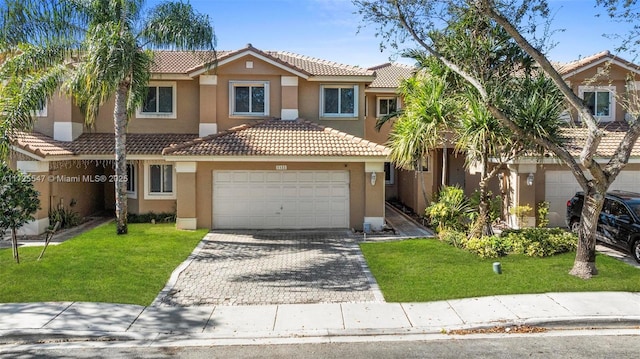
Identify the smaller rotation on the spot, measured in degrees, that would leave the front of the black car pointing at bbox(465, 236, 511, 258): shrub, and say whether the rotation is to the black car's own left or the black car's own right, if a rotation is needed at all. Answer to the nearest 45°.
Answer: approximately 90° to the black car's own right

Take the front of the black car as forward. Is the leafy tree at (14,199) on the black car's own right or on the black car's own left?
on the black car's own right

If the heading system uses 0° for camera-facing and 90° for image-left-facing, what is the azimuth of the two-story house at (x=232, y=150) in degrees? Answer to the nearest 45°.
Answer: approximately 0°

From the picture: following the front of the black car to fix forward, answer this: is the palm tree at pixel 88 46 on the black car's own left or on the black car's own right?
on the black car's own right

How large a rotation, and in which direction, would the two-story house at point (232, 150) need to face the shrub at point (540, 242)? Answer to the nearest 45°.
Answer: approximately 45° to its left

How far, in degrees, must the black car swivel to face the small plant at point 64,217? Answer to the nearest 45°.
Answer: approximately 135° to its right

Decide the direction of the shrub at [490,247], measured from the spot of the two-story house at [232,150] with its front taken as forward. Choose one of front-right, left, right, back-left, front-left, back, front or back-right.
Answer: front-left

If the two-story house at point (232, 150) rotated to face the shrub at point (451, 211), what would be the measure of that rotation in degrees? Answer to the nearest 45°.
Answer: approximately 45° to its left

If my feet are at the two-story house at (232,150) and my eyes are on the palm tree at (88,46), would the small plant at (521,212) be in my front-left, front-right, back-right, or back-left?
back-left

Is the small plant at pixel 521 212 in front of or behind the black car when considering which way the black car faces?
behind

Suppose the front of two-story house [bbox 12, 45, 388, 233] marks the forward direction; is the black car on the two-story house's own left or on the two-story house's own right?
on the two-story house's own left
